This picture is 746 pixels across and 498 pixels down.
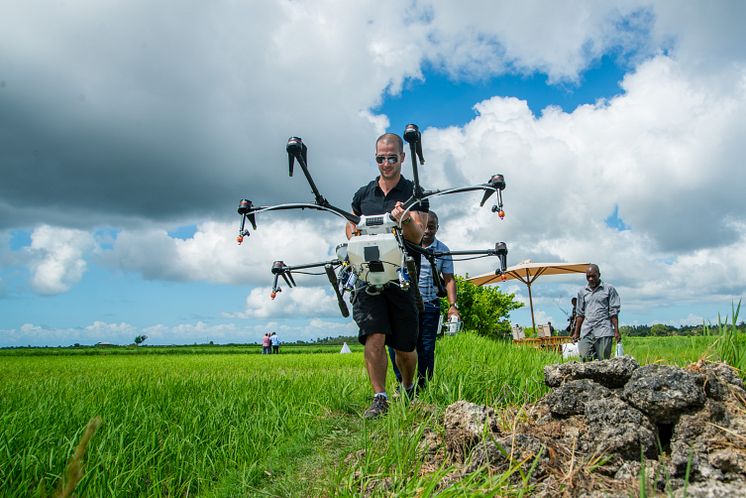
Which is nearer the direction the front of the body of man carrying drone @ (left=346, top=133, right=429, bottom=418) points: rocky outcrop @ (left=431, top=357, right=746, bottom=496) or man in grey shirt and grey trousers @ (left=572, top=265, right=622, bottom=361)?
the rocky outcrop

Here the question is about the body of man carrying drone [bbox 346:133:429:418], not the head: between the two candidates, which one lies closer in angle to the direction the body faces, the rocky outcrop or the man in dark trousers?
the rocky outcrop

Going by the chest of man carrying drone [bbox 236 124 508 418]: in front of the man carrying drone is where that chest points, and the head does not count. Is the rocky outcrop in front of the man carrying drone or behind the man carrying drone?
in front

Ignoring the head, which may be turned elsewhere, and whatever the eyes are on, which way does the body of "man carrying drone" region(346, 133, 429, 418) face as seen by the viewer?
toward the camera

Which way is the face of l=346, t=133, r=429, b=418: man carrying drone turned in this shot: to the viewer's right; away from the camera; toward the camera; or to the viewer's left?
toward the camera

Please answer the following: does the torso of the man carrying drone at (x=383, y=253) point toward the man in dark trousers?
no

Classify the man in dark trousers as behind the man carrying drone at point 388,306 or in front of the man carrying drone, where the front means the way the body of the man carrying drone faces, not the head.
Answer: behind

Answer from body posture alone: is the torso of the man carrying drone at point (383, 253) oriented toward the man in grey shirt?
no

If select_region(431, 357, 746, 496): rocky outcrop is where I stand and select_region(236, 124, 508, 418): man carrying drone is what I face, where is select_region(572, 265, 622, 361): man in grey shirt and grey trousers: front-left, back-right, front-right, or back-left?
front-right

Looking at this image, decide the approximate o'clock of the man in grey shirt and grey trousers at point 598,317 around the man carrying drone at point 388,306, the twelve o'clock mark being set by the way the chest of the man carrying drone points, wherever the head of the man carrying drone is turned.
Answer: The man in grey shirt and grey trousers is roughly at 7 o'clock from the man carrying drone.
